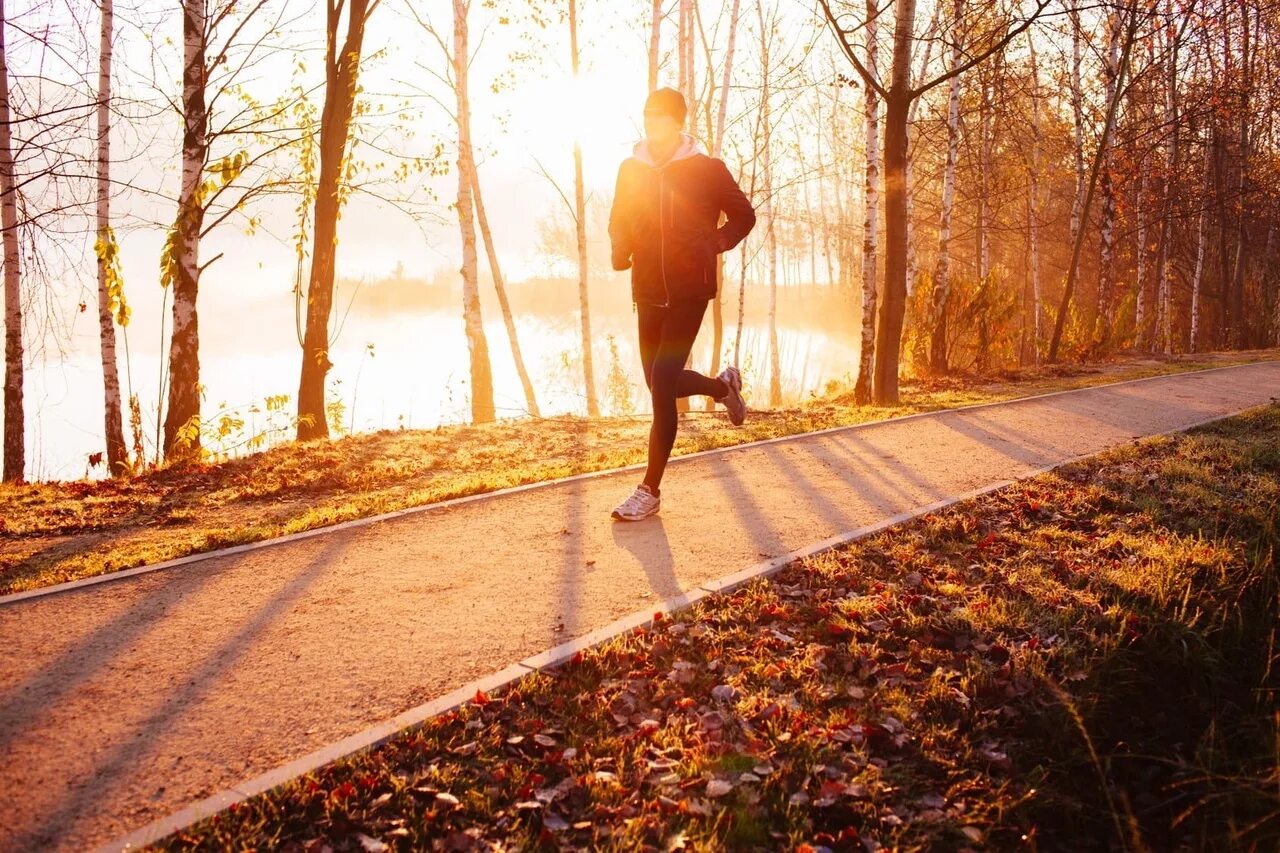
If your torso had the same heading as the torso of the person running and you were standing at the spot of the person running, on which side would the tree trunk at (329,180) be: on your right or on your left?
on your right

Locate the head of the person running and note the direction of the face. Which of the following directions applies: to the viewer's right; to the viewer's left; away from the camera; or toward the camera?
toward the camera

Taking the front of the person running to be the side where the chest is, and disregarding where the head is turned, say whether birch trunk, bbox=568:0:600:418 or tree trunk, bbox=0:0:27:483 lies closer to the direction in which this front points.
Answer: the tree trunk

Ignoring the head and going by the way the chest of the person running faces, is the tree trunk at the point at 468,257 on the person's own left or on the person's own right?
on the person's own right

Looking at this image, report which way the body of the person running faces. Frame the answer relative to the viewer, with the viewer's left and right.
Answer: facing the viewer and to the left of the viewer

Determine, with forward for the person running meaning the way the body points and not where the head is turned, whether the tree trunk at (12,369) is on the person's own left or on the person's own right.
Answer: on the person's own right

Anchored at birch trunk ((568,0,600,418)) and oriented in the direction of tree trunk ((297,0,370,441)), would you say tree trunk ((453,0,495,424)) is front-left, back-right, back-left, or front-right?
front-right

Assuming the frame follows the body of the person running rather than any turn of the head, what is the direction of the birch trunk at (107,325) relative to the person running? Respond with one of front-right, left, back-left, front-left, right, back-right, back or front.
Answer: right

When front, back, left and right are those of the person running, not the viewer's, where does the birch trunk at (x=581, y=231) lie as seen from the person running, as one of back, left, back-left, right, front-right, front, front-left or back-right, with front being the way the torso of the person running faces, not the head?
back-right
